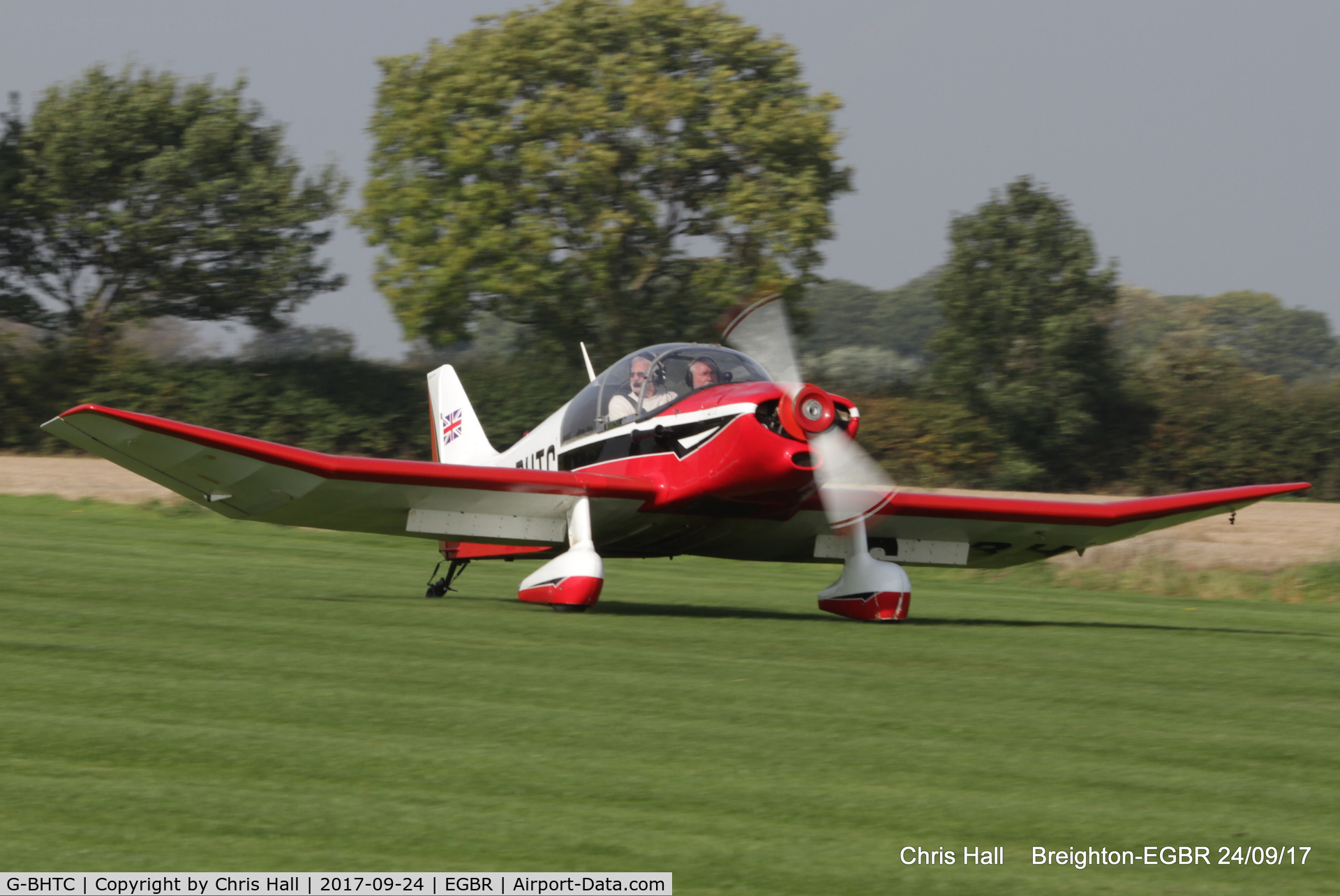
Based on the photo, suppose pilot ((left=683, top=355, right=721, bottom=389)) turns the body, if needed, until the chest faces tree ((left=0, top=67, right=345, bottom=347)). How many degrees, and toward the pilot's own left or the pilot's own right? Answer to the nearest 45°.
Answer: approximately 180°

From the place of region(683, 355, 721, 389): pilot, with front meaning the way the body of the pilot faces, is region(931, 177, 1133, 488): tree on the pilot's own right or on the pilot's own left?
on the pilot's own left

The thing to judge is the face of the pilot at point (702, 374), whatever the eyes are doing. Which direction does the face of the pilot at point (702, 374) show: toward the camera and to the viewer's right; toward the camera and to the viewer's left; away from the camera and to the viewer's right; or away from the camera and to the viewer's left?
toward the camera and to the viewer's right

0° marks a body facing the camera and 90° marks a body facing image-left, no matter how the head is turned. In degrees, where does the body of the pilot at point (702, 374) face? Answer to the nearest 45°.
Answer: approximately 315°

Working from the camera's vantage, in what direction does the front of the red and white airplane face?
facing the viewer and to the right of the viewer

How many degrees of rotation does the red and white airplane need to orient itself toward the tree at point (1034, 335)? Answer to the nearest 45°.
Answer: approximately 135° to its left

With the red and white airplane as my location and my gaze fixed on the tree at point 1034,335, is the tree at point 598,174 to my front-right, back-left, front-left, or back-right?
front-left

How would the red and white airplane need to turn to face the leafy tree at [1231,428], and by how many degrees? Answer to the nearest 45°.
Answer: approximately 90° to its left

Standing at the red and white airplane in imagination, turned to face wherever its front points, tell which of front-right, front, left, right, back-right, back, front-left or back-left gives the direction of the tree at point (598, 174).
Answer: back-left

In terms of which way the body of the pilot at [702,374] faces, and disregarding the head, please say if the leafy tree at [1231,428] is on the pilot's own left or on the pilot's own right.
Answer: on the pilot's own left

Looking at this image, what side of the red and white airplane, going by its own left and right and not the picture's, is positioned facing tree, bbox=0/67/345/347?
back

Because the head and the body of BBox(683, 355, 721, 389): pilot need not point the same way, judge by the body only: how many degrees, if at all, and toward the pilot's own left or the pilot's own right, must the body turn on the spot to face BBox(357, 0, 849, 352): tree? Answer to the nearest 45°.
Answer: approximately 135° to the pilot's own left
